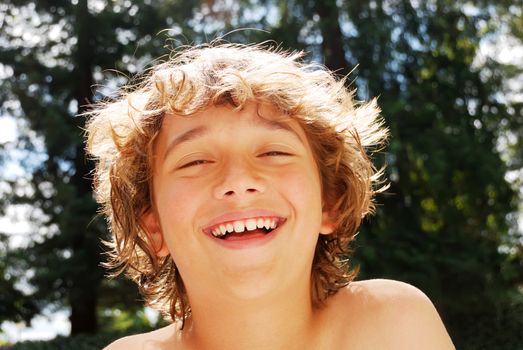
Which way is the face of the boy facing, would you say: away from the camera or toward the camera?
toward the camera

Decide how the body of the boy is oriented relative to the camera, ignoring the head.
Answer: toward the camera
